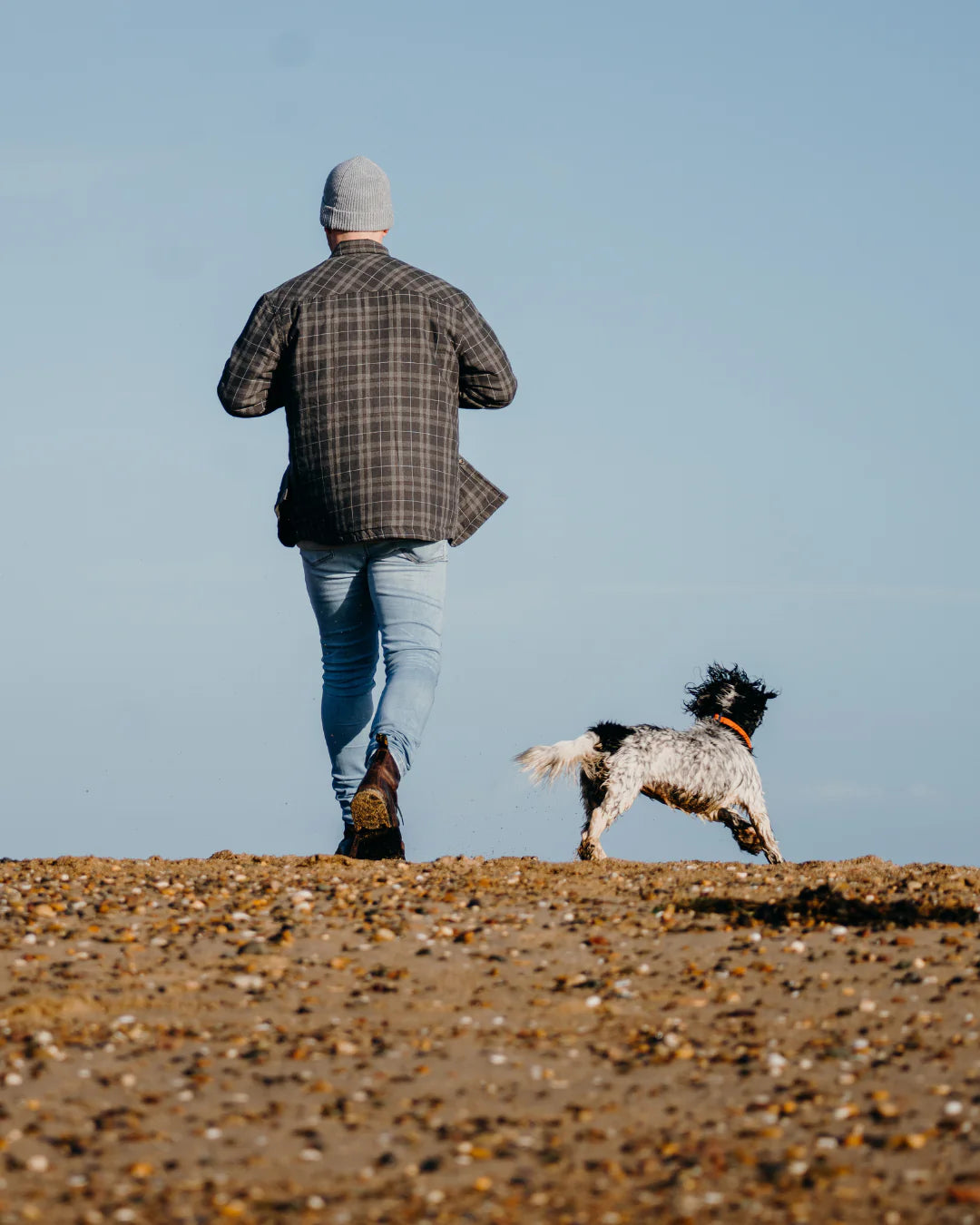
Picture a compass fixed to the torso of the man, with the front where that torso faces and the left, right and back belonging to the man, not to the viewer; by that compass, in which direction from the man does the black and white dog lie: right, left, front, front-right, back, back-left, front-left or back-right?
front-right

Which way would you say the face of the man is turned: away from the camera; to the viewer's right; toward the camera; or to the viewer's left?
away from the camera

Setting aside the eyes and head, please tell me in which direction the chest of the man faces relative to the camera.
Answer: away from the camera
